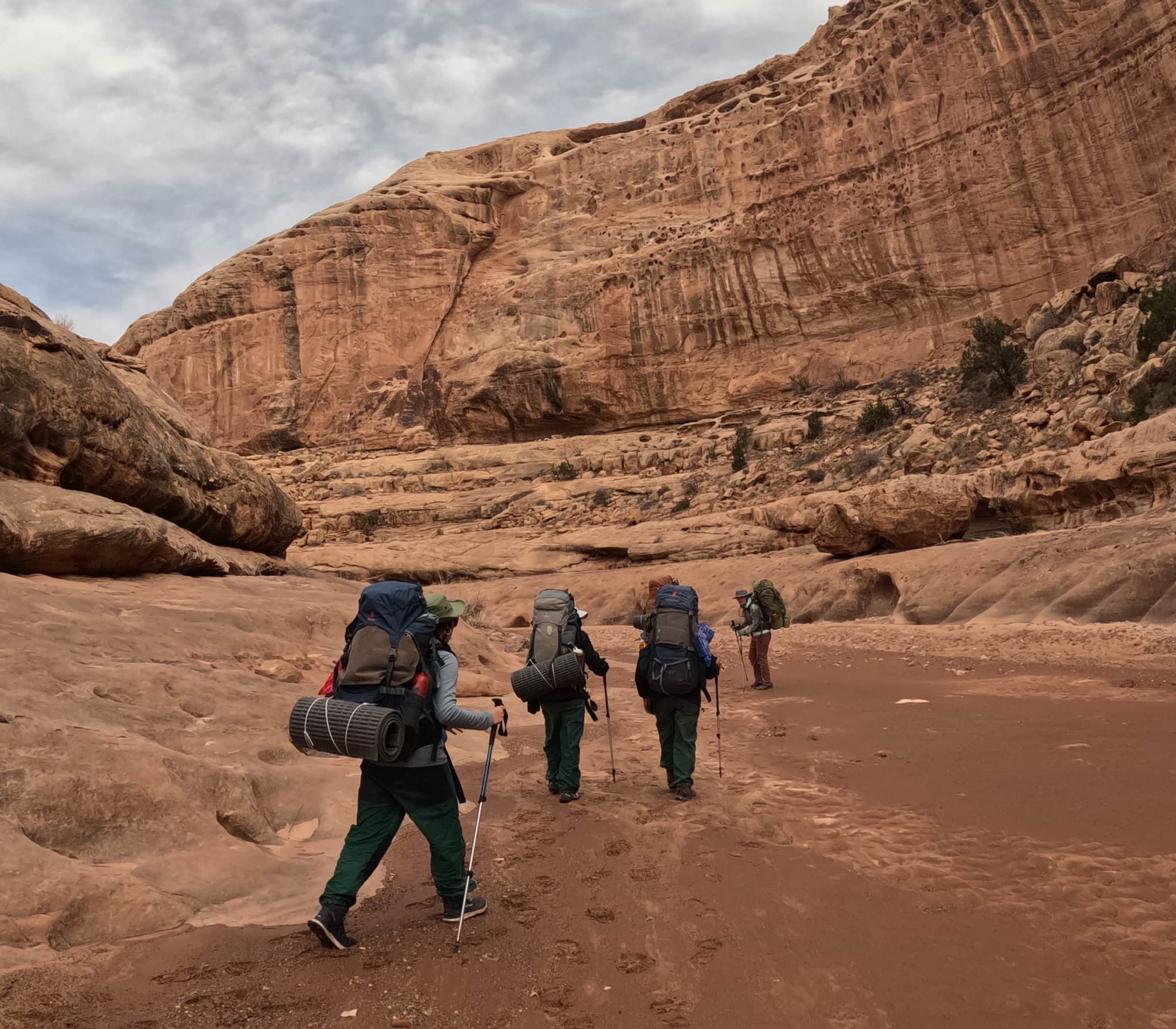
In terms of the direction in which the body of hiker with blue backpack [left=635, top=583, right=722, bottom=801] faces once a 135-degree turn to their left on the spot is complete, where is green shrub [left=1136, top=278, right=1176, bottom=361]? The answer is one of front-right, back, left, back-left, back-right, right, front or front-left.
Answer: back

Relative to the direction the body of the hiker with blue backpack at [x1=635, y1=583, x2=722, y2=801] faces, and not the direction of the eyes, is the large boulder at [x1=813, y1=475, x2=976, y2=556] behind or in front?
in front

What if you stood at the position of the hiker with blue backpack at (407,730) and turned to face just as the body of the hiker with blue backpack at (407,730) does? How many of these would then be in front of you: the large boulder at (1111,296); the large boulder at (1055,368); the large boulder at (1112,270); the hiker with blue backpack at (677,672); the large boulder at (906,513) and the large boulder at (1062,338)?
6

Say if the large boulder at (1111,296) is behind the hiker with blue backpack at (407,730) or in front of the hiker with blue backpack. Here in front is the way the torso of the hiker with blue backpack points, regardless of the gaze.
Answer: in front

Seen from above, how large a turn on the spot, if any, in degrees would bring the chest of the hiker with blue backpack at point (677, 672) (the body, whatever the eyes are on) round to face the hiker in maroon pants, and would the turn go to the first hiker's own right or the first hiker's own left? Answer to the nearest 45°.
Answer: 0° — they already face them

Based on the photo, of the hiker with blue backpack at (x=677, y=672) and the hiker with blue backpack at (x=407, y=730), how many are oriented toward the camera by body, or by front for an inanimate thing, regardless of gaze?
0

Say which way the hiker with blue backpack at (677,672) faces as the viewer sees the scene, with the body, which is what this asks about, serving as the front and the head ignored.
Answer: away from the camera

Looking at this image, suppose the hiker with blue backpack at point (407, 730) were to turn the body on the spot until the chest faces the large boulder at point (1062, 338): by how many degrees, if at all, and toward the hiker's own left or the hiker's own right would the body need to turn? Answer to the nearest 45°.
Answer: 0° — they already face it

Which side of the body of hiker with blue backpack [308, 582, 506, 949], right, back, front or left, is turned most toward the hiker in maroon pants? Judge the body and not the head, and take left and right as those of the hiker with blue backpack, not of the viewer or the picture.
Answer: front

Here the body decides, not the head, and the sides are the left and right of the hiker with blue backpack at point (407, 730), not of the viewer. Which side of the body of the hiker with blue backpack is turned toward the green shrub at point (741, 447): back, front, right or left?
front

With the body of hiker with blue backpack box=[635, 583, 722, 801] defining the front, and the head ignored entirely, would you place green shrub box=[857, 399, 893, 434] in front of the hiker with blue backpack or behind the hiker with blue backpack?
in front

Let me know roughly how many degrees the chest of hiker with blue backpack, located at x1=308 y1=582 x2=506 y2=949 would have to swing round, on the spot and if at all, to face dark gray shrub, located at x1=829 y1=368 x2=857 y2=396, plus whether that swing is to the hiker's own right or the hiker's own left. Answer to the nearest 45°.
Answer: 0° — they already face it

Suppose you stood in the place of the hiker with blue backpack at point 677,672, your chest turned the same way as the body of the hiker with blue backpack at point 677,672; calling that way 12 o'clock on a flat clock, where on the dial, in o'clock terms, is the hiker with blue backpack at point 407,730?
the hiker with blue backpack at point 407,730 is roughly at 7 o'clock from the hiker with blue backpack at point 677,672.

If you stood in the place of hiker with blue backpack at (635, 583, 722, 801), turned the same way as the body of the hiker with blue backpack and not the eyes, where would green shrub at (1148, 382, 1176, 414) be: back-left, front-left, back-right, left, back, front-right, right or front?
front-right

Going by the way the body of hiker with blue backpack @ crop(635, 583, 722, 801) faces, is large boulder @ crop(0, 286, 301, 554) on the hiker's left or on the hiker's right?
on the hiker's left

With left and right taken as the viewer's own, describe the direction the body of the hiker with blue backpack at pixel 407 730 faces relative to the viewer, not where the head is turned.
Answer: facing away from the viewer and to the right of the viewer
